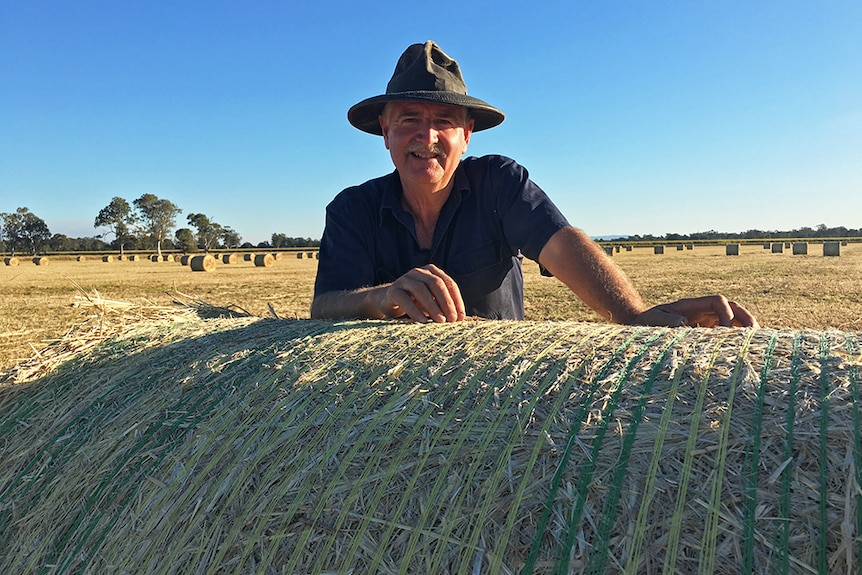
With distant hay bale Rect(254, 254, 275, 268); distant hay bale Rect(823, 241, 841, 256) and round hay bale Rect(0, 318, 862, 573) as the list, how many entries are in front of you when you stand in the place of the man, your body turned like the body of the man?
1

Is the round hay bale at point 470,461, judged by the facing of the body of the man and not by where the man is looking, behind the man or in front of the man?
in front

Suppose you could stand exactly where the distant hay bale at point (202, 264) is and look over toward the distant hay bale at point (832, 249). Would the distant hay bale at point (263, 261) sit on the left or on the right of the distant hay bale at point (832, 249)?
left

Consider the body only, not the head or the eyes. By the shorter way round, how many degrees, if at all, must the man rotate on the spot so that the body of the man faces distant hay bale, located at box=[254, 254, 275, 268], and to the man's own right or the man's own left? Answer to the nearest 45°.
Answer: approximately 135° to the man's own right

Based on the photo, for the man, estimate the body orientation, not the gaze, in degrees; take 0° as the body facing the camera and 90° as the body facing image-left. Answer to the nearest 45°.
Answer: approximately 0°

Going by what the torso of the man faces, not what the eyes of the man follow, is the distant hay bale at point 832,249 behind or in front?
behind

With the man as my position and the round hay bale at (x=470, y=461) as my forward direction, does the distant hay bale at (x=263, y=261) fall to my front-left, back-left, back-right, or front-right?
back-right

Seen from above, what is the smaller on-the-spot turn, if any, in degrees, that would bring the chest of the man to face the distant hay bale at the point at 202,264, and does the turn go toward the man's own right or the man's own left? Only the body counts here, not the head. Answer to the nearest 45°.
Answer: approximately 135° to the man's own right

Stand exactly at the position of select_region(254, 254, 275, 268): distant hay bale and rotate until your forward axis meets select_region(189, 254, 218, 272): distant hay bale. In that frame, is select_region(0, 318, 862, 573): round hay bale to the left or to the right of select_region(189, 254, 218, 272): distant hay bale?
left

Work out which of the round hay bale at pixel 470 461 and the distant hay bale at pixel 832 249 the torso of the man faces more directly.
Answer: the round hay bale
